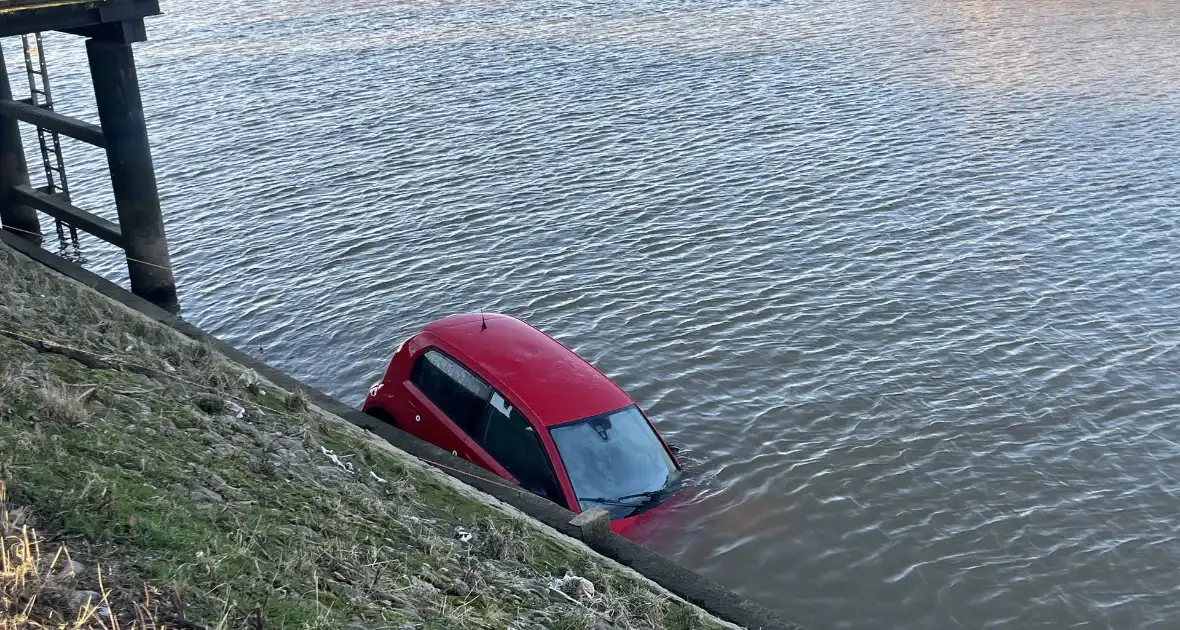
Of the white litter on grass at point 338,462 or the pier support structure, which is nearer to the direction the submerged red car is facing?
the white litter on grass

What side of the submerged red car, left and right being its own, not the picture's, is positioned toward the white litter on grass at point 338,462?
right

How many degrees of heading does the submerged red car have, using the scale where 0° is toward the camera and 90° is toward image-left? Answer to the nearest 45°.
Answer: approximately 315°

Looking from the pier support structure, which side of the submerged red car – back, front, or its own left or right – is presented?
back

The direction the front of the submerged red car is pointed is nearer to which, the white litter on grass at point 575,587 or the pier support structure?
the white litter on grass

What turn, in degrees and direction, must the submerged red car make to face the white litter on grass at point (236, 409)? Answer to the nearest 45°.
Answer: approximately 90° to its right

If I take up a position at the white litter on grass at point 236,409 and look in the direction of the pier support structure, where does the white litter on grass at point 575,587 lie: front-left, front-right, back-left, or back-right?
back-right

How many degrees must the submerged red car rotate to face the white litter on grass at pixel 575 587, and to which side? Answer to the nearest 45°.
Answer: approximately 45° to its right
